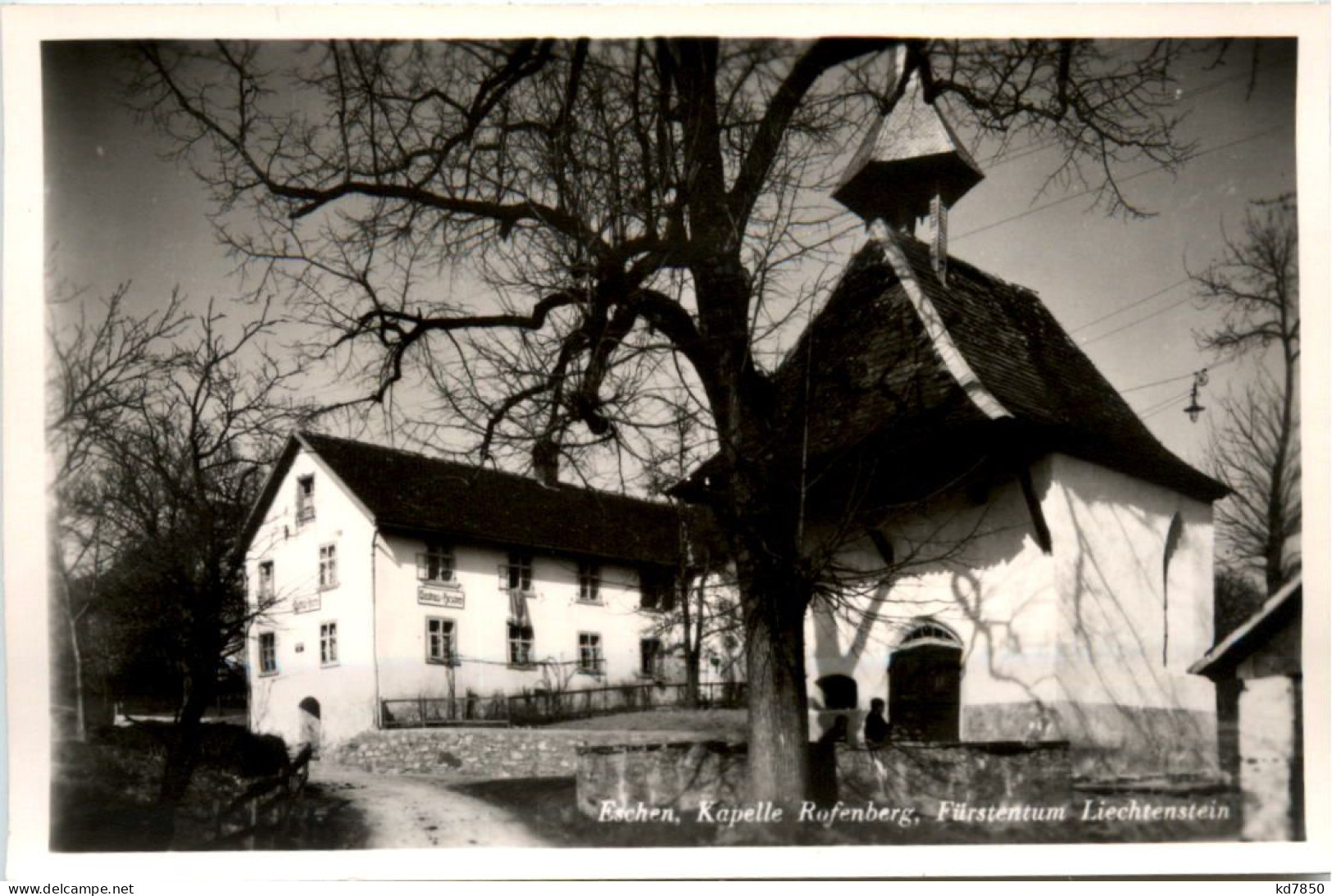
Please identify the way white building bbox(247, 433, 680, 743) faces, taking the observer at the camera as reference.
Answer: facing the viewer and to the right of the viewer

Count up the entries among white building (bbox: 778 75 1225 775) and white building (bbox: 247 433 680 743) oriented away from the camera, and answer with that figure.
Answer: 0

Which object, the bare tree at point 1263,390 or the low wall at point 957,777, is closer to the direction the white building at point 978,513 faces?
the low wall

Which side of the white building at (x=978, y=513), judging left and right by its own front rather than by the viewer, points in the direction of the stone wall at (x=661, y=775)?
front

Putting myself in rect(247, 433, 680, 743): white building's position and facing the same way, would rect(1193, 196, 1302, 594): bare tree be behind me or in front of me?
in front

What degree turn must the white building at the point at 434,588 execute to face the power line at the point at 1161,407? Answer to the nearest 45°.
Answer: approximately 45° to its left
